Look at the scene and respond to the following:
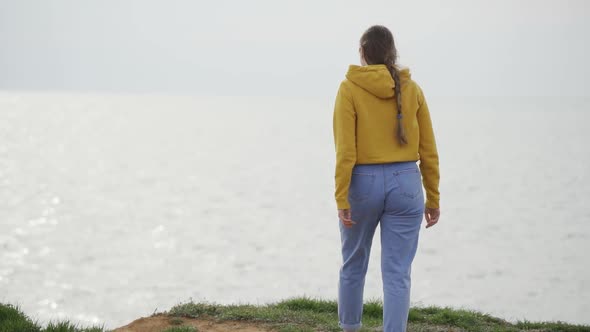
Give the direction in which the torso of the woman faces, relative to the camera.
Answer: away from the camera
